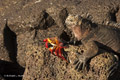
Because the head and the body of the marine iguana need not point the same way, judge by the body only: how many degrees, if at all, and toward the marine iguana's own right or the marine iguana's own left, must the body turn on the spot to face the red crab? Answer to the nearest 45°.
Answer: approximately 45° to the marine iguana's own left

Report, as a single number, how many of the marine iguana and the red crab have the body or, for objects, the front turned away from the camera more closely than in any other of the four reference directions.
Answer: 0

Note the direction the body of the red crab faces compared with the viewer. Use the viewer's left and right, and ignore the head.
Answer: facing the viewer and to the left of the viewer

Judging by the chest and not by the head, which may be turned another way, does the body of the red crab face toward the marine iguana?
no

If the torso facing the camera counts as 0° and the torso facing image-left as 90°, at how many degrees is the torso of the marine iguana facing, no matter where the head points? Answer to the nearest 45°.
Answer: approximately 90°
